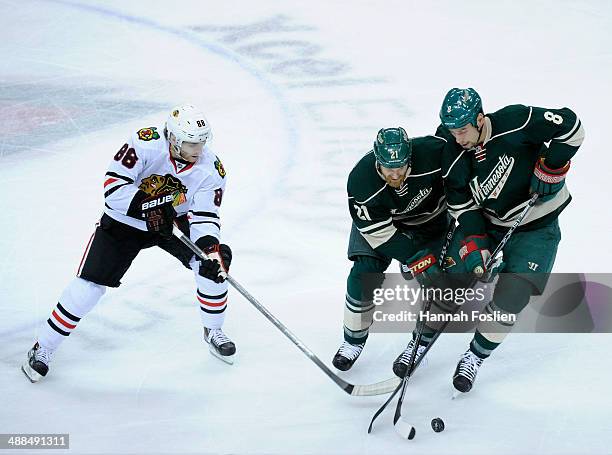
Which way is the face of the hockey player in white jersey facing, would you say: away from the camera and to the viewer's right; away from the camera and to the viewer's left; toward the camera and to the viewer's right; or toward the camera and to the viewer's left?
toward the camera and to the viewer's right

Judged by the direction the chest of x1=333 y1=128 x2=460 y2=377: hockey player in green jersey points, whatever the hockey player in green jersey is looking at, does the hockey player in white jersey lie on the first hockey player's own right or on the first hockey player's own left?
on the first hockey player's own right

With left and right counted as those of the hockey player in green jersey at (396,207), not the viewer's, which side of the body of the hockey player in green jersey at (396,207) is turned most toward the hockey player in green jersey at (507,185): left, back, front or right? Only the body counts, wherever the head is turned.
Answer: left

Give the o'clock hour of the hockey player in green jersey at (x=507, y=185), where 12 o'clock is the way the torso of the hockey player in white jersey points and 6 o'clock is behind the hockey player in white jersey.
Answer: The hockey player in green jersey is roughly at 11 o'clock from the hockey player in white jersey.

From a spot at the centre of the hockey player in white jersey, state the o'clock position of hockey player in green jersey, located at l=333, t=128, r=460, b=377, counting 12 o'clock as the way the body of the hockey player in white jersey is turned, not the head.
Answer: The hockey player in green jersey is roughly at 11 o'clock from the hockey player in white jersey.

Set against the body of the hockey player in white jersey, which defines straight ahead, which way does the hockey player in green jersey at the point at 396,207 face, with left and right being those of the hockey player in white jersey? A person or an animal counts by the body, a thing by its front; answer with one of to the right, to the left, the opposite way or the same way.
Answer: to the right

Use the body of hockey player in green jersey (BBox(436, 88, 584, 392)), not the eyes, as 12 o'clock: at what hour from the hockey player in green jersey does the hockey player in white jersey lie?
The hockey player in white jersey is roughly at 1 o'clock from the hockey player in green jersey.

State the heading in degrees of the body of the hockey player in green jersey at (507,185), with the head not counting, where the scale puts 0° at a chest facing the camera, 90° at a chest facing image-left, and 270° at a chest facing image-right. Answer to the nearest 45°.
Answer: approximately 45°

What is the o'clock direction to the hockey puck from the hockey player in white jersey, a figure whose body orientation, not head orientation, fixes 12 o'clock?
The hockey puck is roughly at 12 o'clock from the hockey player in white jersey.
